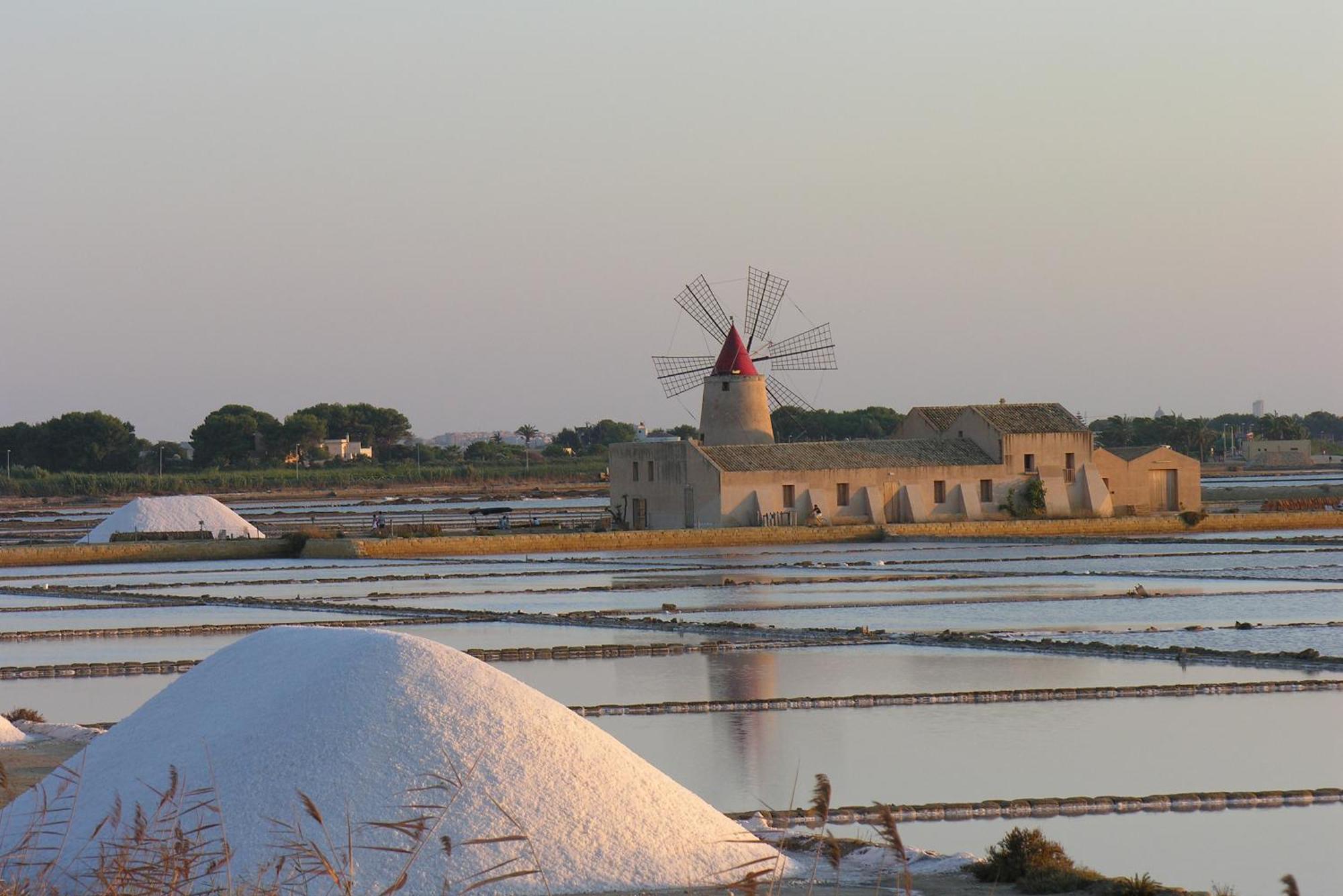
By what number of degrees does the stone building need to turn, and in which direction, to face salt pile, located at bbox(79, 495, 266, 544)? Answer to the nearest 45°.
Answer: approximately 135° to its right

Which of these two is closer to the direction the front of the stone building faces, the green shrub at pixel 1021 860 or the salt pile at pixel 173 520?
the green shrub

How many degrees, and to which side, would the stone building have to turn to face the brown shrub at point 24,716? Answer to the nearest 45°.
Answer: approximately 45° to its right

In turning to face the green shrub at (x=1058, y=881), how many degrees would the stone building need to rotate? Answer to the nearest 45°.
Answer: approximately 45° to its right

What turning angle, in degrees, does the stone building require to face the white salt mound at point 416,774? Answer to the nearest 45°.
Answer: approximately 45° to its right

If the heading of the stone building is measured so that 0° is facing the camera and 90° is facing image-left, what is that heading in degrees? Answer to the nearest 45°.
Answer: approximately 315°
